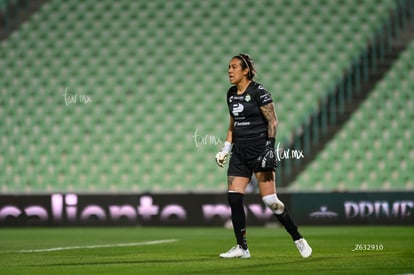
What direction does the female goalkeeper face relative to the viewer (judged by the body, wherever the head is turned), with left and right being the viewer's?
facing the viewer and to the left of the viewer
